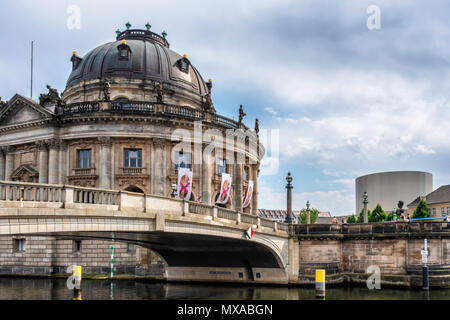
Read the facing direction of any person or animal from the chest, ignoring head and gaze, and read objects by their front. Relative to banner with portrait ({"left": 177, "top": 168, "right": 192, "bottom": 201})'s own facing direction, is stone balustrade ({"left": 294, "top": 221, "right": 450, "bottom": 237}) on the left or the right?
on its left

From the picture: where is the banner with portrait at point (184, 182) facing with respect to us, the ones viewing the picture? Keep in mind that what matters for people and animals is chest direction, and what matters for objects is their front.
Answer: facing the viewer

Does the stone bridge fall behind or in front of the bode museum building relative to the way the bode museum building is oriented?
in front

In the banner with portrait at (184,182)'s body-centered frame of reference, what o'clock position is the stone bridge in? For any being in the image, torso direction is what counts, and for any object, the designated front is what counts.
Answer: The stone bridge is roughly at 12 o'clock from the banner with portrait.

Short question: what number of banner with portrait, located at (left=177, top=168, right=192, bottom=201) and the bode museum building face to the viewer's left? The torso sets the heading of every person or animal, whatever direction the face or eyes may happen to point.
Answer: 0

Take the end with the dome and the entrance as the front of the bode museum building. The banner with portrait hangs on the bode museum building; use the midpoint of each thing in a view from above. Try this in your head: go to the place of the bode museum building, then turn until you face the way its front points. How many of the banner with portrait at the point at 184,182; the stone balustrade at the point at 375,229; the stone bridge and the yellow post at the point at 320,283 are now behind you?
0

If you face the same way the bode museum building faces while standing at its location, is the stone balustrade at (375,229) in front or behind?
in front

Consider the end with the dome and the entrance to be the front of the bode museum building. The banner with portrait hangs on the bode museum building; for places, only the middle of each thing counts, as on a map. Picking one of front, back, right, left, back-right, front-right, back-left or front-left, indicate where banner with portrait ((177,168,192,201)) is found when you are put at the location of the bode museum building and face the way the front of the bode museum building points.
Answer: front

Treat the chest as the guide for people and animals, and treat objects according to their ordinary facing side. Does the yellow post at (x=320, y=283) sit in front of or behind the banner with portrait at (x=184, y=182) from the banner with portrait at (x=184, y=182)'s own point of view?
in front
